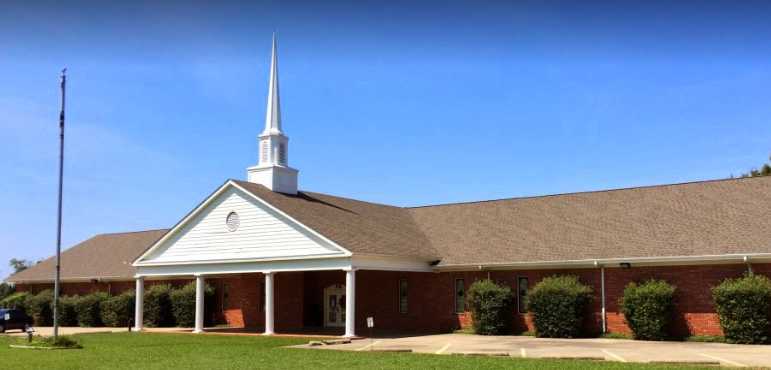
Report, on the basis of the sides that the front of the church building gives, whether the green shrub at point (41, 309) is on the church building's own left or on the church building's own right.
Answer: on the church building's own right

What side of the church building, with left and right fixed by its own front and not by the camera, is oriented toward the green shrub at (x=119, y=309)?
right

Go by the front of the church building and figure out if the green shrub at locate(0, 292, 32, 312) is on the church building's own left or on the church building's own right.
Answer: on the church building's own right

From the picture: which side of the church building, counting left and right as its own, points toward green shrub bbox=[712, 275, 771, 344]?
left

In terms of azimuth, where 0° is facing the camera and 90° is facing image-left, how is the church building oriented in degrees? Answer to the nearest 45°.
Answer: approximately 45°

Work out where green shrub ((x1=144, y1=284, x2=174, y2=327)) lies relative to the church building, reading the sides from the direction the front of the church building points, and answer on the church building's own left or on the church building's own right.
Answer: on the church building's own right

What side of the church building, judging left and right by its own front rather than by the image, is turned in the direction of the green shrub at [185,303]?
right
